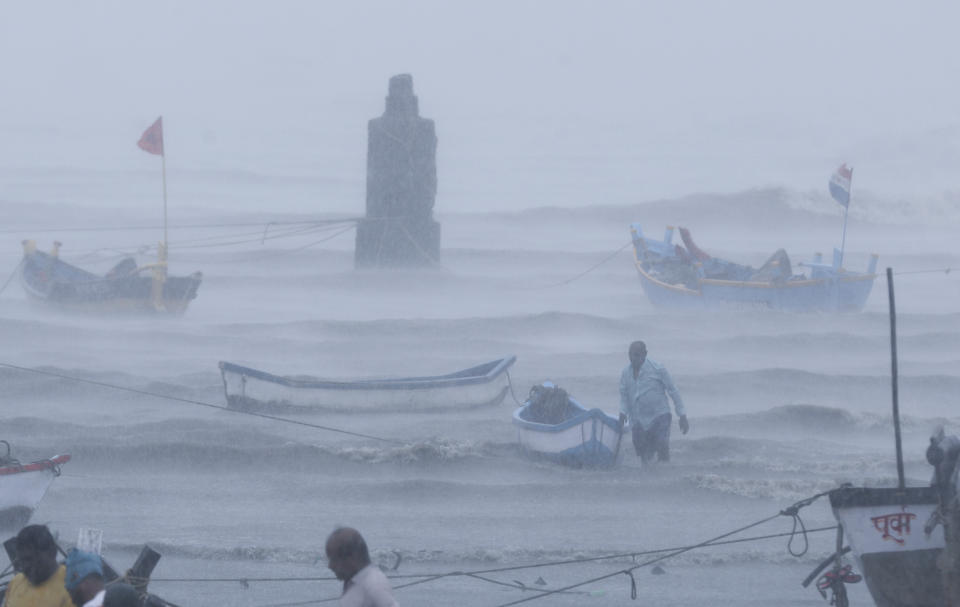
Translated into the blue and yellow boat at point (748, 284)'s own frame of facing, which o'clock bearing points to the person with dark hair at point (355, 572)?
The person with dark hair is roughly at 9 o'clock from the blue and yellow boat.

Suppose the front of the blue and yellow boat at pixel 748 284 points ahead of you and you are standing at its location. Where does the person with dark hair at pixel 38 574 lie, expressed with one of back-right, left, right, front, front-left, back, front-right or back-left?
left

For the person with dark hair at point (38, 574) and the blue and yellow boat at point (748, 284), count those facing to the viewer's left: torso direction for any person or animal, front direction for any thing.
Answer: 1

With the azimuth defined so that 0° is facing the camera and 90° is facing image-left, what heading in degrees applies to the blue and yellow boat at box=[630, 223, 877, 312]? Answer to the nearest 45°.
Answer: approximately 90°

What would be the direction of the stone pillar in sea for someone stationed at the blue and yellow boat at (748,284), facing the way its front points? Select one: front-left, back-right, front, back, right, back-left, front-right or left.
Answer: front

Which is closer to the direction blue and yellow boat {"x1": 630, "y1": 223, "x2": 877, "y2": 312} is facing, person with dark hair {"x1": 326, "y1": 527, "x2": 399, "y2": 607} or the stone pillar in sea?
the stone pillar in sea

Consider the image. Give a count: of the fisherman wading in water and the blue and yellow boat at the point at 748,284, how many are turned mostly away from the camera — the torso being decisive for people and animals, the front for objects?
0
